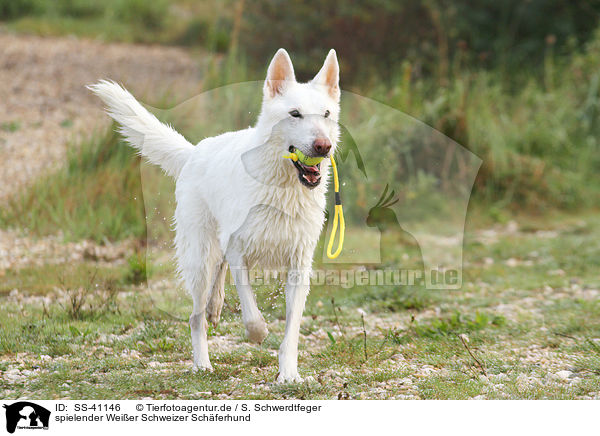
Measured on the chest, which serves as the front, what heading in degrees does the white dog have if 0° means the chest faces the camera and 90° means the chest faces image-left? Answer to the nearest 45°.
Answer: approximately 315°
